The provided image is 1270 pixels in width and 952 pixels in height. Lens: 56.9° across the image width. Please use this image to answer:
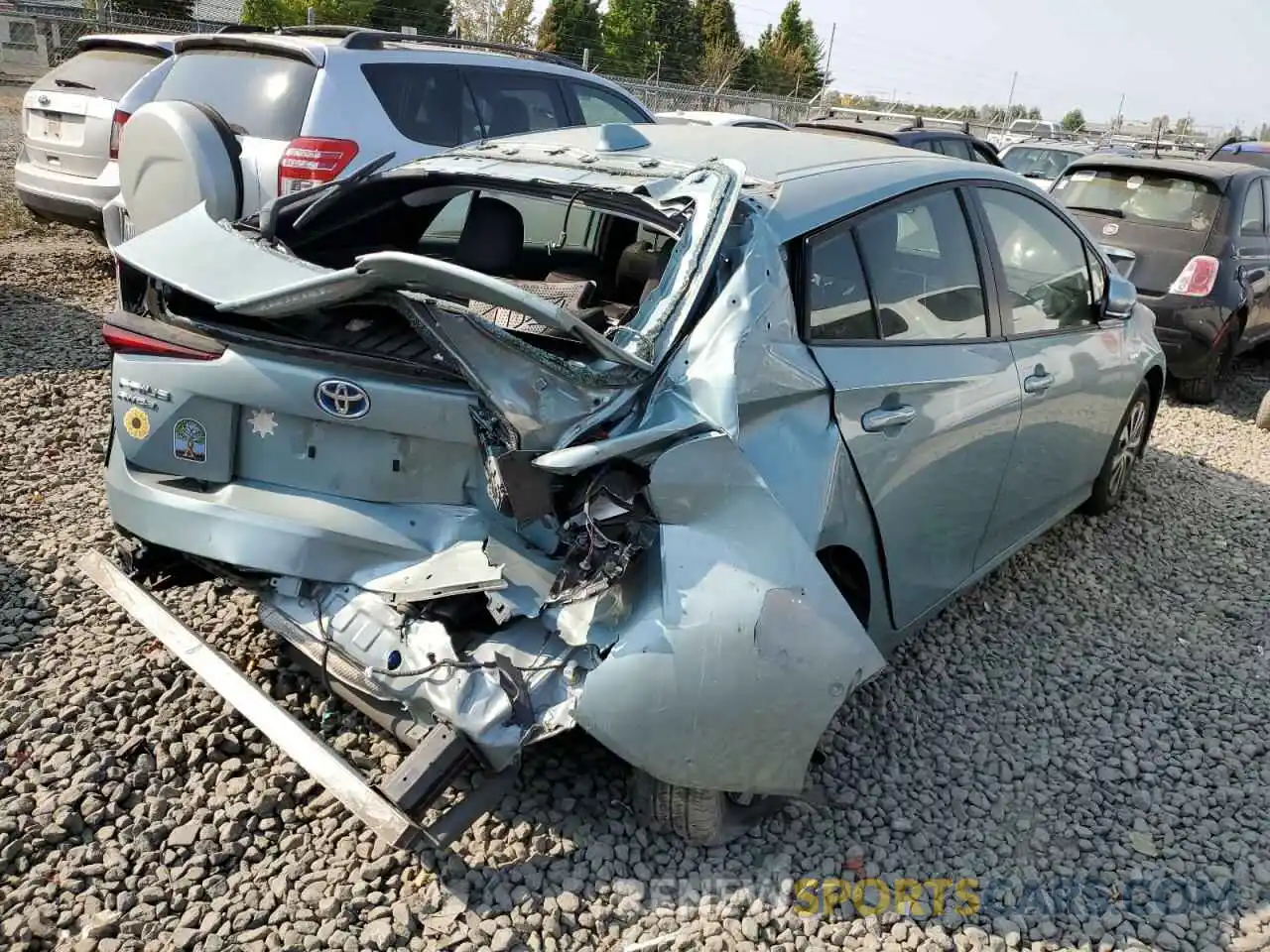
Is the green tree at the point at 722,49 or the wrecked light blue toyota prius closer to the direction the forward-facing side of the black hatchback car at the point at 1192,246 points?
the green tree

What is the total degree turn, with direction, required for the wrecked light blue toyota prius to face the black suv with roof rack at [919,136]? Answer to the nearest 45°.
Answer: approximately 45° to its left

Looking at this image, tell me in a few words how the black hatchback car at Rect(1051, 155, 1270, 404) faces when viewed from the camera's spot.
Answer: facing away from the viewer and to the right of the viewer

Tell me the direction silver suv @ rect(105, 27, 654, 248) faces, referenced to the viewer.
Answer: facing away from the viewer and to the right of the viewer

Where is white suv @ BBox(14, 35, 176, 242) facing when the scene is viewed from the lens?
facing away from the viewer and to the right of the viewer

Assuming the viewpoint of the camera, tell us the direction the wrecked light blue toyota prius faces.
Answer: facing away from the viewer and to the right of the viewer

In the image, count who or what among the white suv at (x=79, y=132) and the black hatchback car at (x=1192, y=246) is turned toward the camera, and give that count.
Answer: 0

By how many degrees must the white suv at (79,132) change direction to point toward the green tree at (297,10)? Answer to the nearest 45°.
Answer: approximately 45° to its left

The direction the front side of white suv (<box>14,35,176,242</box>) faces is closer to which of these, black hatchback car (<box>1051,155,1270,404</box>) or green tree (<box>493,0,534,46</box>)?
the green tree

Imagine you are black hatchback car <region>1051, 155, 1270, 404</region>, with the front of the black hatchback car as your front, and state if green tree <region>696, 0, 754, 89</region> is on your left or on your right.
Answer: on your left

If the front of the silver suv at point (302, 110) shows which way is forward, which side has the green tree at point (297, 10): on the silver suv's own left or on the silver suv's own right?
on the silver suv's own left

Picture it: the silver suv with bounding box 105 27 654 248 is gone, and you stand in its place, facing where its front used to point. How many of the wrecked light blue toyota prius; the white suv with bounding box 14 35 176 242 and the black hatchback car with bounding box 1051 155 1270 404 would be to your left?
1
